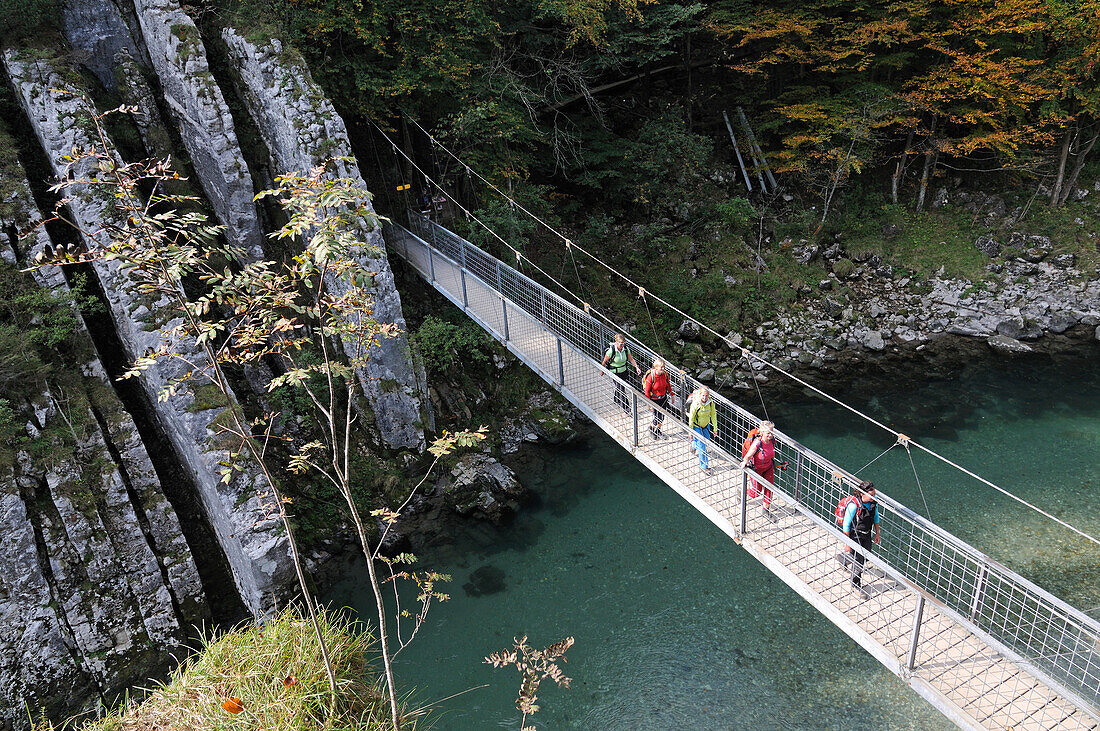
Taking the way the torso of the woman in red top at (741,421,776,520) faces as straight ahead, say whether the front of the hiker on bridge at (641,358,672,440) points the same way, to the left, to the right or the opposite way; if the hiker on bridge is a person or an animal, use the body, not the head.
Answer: the same way

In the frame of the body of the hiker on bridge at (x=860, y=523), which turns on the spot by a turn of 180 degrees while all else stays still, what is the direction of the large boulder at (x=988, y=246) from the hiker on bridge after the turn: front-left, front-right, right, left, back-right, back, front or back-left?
front-right

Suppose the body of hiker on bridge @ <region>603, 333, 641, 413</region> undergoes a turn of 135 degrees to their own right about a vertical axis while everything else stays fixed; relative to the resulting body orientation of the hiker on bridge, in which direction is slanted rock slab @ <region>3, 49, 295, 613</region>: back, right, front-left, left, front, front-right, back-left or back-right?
front

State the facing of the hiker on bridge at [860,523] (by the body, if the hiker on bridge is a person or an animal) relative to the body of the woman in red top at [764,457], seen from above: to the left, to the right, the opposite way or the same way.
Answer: the same way

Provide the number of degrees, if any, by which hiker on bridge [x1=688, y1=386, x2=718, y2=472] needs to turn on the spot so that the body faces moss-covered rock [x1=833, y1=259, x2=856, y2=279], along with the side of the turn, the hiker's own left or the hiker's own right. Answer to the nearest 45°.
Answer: approximately 135° to the hiker's own left

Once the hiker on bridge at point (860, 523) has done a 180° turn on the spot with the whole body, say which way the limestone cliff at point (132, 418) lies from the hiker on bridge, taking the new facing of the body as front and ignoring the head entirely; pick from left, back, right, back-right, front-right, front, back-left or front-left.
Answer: front-left

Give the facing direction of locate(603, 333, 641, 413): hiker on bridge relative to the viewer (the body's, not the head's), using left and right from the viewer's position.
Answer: facing the viewer and to the right of the viewer

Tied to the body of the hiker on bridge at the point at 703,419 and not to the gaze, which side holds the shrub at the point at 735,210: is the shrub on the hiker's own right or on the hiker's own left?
on the hiker's own left

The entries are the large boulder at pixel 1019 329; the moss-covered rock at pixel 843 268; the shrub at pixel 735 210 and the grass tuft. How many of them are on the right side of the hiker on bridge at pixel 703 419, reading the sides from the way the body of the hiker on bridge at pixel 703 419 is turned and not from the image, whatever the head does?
1

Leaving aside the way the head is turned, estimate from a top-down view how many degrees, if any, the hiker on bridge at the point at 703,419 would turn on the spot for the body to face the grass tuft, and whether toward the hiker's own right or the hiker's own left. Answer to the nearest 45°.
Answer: approximately 90° to the hiker's own right

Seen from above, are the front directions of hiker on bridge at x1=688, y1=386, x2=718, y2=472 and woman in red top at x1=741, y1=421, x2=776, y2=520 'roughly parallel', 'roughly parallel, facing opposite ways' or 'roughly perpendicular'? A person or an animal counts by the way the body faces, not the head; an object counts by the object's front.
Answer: roughly parallel

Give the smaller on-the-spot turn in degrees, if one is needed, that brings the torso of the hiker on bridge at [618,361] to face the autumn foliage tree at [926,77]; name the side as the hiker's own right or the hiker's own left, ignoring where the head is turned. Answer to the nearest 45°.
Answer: approximately 90° to the hiker's own left

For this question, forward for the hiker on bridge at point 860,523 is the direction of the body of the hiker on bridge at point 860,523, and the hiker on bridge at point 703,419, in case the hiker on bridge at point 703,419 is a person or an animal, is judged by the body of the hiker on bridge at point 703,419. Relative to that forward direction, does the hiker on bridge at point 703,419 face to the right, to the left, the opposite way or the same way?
the same way

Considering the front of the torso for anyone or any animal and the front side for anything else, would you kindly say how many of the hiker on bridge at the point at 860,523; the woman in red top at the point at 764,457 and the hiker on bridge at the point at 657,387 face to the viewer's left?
0

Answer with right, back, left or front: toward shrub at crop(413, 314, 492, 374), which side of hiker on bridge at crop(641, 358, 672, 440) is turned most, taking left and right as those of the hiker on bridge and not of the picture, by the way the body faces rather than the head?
back
